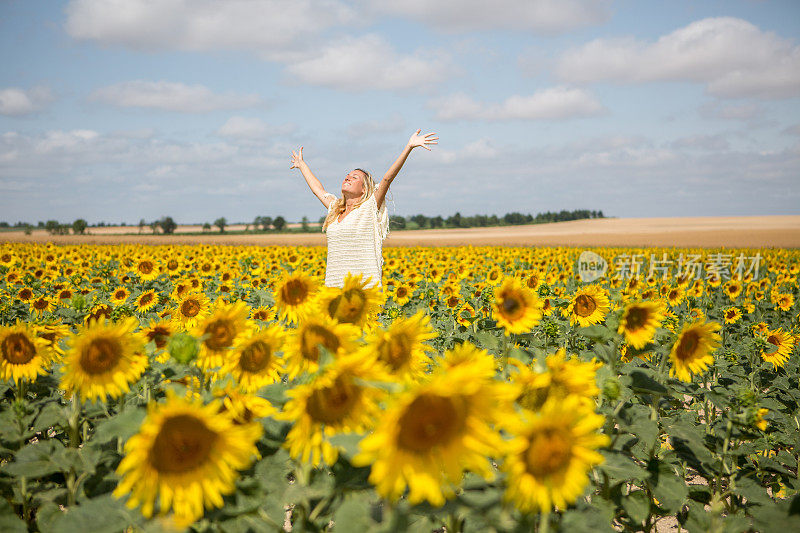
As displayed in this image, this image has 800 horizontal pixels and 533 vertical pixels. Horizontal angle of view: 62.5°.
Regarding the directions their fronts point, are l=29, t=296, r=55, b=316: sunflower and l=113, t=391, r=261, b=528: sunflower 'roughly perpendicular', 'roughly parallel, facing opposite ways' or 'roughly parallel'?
roughly parallel

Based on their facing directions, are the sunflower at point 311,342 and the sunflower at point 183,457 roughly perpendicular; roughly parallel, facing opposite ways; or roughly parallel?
roughly parallel

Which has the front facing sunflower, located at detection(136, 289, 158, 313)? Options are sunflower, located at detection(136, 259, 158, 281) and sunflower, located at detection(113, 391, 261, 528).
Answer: sunflower, located at detection(136, 259, 158, 281)

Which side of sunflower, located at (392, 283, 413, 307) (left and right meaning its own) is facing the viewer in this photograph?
front

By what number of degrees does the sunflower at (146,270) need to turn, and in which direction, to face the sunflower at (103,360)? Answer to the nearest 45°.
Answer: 0° — it already faces it

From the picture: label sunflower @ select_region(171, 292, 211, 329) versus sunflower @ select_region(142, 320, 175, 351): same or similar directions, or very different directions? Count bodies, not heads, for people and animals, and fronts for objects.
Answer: same or similar directions

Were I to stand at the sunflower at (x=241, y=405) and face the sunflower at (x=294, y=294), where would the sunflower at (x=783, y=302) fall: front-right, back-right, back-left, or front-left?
front-right

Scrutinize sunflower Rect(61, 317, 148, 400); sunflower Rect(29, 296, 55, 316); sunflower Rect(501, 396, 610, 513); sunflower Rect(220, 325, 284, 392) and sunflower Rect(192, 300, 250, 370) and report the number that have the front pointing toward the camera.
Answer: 5

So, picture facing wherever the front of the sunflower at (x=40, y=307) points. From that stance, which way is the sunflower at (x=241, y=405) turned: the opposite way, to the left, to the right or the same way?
the same way

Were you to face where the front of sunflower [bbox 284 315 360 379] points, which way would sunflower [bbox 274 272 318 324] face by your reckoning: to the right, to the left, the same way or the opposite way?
the same way

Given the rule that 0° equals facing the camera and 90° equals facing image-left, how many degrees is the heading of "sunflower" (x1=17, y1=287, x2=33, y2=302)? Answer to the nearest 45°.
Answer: approximately 0°

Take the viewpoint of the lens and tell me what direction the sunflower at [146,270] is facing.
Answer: facing the viewer

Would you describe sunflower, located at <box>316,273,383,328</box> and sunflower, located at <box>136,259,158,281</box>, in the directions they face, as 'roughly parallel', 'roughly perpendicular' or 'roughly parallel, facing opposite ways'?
roughly parallel

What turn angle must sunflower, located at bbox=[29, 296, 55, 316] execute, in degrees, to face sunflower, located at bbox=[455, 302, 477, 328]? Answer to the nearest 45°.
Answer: approximately 45° to its left

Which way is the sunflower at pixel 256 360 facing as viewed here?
toward the camera

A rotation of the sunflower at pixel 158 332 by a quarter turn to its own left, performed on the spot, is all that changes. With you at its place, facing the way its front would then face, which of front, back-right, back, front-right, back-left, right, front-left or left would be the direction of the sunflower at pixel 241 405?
right
